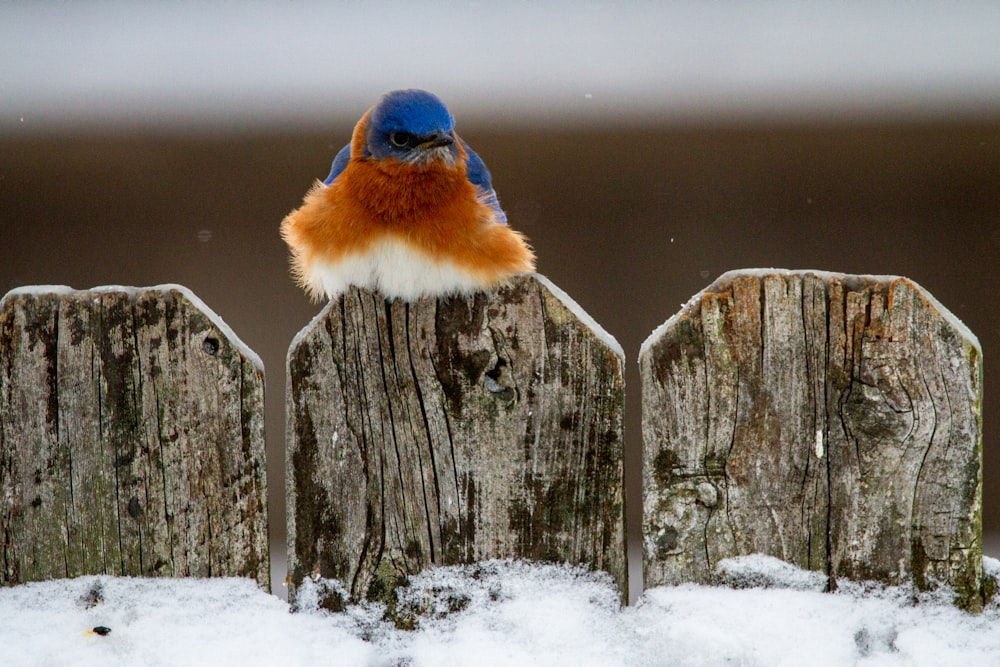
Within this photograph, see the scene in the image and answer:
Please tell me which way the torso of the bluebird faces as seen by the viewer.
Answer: toward the camera

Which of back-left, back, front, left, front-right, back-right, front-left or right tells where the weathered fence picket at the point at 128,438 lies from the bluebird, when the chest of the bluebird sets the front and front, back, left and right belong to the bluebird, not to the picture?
front-right

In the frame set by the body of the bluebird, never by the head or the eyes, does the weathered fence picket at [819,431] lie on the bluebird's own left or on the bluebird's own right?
on the bluebird's own left
